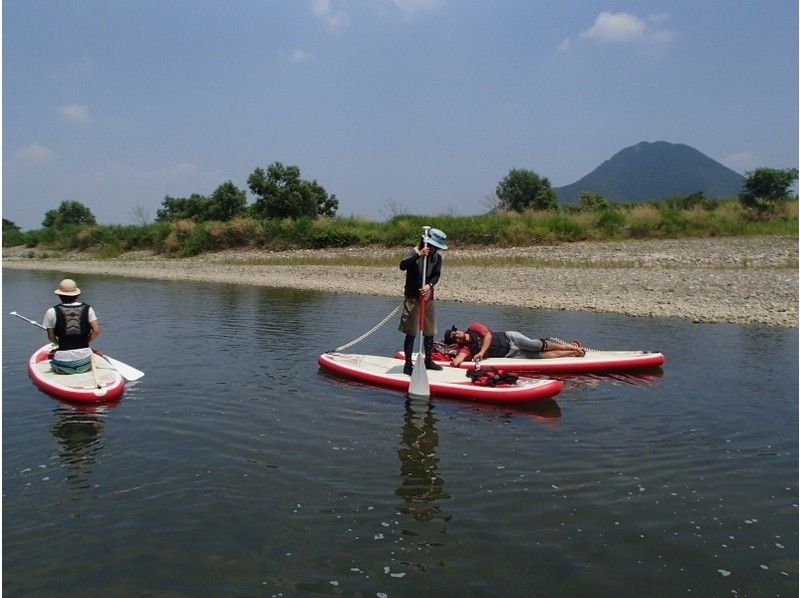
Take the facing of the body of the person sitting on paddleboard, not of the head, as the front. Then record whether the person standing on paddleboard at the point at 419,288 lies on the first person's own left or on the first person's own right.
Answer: on the first person's own right

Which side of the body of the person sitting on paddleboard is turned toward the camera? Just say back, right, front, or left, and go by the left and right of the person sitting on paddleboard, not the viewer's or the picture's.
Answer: back

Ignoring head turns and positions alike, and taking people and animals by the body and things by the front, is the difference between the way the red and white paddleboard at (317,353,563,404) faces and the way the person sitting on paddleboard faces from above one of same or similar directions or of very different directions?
very different directions

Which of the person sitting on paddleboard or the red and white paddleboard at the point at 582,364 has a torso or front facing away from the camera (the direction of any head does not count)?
the person sitting on paddleboard
